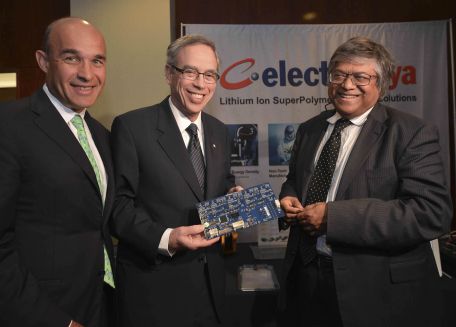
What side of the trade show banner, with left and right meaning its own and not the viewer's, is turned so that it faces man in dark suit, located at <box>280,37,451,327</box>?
front

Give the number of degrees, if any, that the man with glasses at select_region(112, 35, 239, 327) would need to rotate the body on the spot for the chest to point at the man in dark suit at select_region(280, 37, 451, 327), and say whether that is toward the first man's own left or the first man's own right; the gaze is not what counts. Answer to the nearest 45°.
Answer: approximately 45° to the first man's own left

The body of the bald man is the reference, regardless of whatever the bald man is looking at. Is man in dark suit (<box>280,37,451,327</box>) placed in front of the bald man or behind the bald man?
in front

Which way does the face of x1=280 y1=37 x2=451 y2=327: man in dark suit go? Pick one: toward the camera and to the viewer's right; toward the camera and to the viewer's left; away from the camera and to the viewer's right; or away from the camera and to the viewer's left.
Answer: toward the camera and to the viewer's left

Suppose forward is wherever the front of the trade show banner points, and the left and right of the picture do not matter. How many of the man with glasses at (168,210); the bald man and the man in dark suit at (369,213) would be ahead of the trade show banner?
3

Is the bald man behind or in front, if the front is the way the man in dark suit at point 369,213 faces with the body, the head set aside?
in front

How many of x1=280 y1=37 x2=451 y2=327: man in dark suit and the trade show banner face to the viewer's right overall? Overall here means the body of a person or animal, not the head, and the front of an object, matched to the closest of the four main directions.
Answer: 0

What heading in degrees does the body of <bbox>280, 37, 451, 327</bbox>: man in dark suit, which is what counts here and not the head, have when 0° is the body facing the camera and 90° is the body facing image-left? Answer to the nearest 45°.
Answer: approximately 45°
